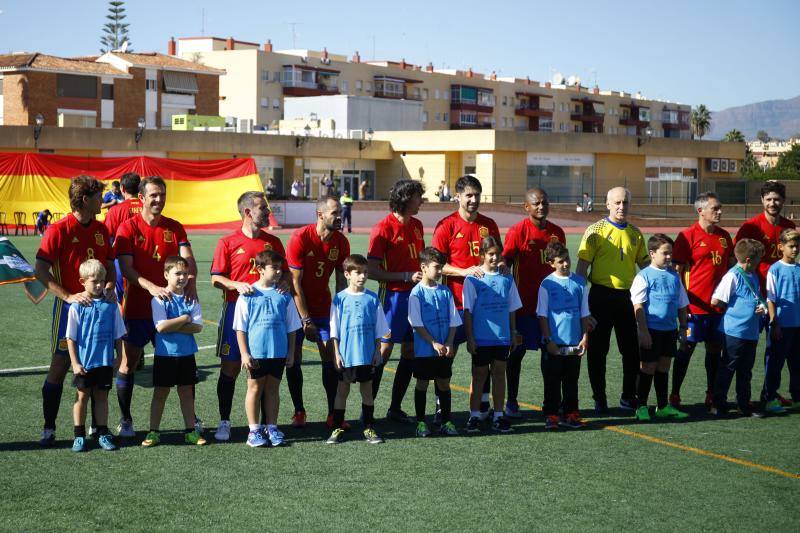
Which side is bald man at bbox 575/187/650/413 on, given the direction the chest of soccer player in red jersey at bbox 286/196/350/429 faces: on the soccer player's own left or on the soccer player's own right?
on the soccer player's own left

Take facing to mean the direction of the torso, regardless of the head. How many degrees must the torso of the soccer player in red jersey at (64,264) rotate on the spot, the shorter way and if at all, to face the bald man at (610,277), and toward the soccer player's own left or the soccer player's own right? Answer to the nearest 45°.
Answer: approximately 45° to the soccer player's own left

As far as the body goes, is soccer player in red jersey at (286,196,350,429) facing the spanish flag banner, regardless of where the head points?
no

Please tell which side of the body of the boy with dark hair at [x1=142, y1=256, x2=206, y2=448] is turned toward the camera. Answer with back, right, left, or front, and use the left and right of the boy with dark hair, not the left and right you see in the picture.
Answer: front

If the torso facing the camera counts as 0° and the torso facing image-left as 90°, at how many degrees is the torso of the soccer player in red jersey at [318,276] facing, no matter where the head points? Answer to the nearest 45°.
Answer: approximately 315°

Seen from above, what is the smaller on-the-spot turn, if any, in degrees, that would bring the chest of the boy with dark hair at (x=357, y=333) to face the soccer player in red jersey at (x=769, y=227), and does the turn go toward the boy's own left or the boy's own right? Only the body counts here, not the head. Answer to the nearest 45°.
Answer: approximately 135° to the boy's own left

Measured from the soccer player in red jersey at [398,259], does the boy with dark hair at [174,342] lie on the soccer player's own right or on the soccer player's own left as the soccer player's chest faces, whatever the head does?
on the soccer player's own right

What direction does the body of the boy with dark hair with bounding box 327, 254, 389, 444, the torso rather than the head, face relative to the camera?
toward the camera

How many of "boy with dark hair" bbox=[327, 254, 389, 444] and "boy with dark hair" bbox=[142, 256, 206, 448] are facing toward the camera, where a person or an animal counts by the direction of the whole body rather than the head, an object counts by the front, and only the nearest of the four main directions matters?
2

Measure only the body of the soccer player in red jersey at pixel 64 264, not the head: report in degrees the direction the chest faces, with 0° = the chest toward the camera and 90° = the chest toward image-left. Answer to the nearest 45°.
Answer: approximately 315°

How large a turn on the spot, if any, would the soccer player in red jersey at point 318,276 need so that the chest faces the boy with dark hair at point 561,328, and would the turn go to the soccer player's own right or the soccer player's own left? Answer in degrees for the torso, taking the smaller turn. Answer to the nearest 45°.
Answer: approximately 45° to the soccer player's own left

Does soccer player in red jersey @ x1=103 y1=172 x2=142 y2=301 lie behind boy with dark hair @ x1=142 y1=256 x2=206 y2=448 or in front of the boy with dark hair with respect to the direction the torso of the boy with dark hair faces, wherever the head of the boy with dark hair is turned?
behind

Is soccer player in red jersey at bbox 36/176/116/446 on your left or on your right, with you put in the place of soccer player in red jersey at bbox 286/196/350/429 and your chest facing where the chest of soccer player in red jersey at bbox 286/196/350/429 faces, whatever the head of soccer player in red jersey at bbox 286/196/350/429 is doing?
on your right
